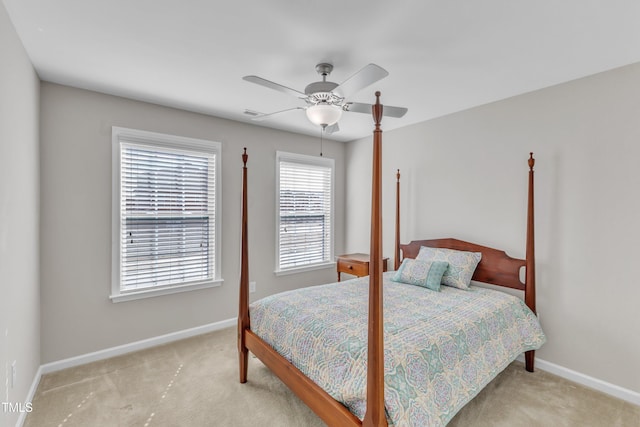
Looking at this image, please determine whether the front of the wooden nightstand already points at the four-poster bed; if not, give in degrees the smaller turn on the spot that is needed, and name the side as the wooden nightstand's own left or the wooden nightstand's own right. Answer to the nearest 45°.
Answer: approximately 45° to the wooden nightstand's own left

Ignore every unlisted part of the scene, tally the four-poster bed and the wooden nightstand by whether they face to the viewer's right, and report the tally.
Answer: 0

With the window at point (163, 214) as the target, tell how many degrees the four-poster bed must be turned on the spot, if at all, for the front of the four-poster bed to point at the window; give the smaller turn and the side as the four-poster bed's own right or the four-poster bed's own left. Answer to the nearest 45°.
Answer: approximately 45° to the four-poster bed's own right

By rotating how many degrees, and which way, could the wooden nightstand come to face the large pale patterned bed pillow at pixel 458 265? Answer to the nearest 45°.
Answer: approximately 90° to its left

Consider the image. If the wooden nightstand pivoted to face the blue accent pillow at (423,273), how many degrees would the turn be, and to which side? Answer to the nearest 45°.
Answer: approximately 90° to its left

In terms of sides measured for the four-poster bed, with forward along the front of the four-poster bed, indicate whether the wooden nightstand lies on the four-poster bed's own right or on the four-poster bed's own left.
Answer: on the four-poster bed's own right

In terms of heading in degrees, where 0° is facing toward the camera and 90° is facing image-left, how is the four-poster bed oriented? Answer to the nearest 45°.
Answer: approximately 45°

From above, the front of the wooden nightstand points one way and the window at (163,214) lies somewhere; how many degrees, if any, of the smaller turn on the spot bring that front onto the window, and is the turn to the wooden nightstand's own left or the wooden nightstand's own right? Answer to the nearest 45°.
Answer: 0° — it already faces it

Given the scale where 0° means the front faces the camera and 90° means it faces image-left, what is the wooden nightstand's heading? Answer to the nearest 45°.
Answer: approximately 45°

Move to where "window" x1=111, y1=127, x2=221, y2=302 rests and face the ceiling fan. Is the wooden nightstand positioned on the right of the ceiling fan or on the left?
left
